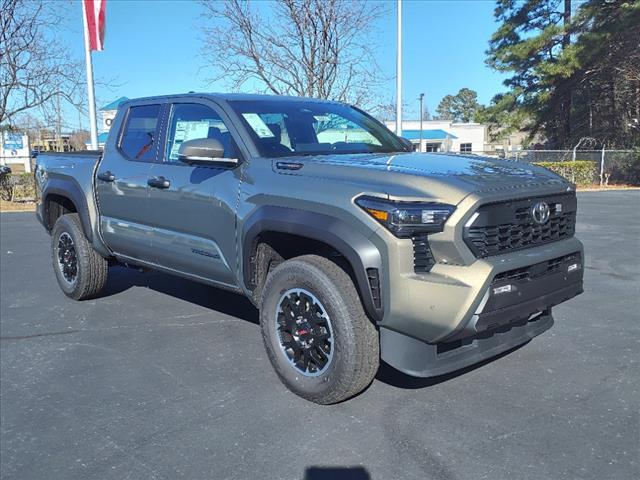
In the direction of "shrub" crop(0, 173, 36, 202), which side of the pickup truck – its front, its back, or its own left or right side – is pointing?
back

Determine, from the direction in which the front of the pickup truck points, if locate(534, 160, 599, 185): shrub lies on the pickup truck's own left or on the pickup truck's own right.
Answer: on the pickup truck's own left

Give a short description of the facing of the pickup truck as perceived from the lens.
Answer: facing the viewer and to the right of the viewer

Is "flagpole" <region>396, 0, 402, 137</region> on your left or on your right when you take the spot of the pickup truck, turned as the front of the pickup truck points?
on your left

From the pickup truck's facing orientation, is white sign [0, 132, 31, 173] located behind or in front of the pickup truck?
behind

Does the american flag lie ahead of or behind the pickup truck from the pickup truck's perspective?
behind

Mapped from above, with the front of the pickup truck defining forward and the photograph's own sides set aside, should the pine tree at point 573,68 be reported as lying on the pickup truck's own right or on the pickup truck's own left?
on the pickup truck's own left

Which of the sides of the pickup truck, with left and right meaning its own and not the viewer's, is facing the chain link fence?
left
